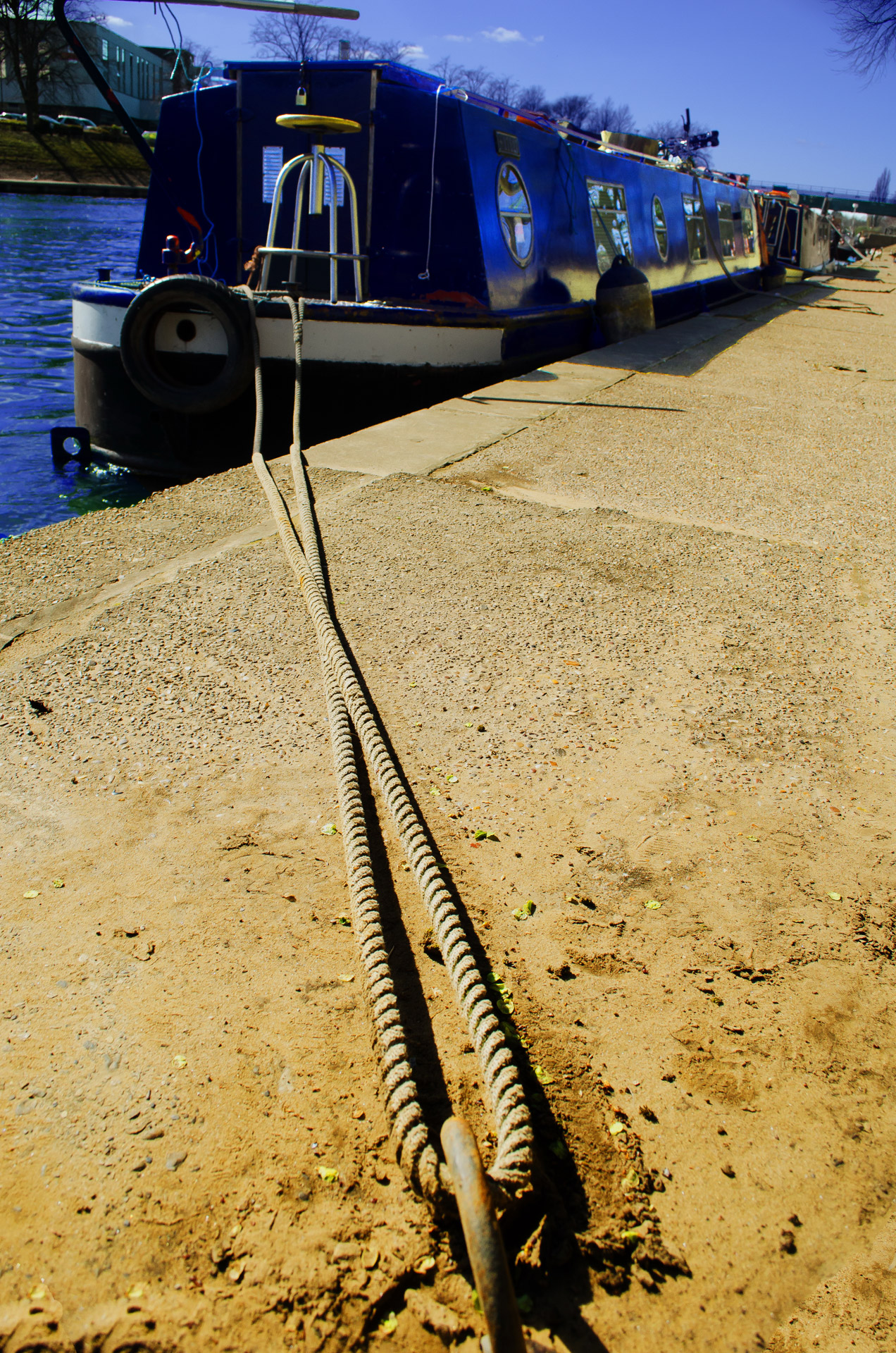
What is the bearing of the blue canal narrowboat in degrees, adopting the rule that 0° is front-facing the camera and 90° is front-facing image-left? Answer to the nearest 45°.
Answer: approximately 225°

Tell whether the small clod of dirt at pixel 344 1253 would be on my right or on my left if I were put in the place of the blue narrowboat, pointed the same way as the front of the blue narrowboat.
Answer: on my right

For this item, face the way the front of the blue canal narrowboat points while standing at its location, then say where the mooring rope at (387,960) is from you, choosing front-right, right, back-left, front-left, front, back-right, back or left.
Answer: back-right

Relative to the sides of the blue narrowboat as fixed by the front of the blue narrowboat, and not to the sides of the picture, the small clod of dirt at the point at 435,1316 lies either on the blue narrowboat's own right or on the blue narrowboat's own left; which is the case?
on the blue narrowboat's own right
